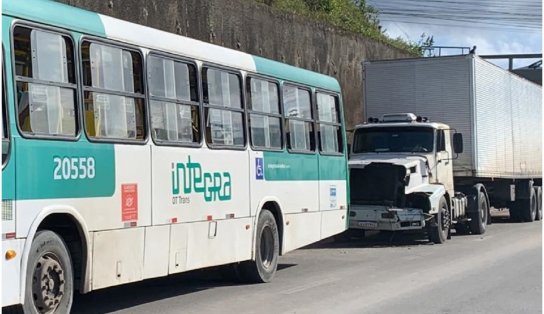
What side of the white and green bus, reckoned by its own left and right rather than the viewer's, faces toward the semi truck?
back

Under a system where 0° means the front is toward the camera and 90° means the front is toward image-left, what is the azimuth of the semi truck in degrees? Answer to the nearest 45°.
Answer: approximately 45°

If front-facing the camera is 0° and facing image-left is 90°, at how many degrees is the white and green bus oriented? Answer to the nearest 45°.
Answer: approximately 45°
